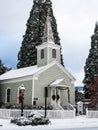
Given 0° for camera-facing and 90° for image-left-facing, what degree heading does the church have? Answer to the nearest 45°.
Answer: approximately 315°

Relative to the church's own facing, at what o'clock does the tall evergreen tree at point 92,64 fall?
The tall evergreen tree is roughly at 9 o'clock from the church.

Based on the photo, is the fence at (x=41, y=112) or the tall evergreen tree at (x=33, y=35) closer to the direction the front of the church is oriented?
the fence

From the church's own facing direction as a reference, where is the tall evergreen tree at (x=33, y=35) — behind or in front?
behind

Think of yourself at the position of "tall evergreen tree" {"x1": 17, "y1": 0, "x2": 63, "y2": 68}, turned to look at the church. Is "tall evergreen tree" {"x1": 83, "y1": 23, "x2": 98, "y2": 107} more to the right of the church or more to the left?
left

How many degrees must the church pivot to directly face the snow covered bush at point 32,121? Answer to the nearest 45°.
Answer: approximately 45° to its right

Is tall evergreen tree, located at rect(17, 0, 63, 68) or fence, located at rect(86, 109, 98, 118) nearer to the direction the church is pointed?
the fence

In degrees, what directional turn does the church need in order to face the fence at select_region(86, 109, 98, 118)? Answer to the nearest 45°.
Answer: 0° — it already faces it

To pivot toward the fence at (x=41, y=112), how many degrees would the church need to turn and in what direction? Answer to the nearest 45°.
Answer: approximately 45° to its right

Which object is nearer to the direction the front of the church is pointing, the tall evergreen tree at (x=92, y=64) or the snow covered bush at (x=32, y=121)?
the snow covered bush
